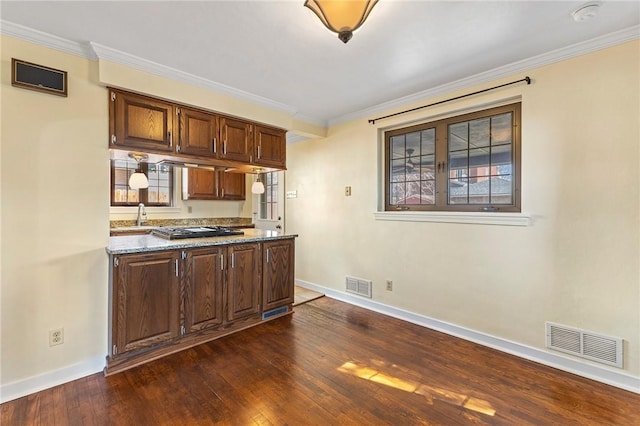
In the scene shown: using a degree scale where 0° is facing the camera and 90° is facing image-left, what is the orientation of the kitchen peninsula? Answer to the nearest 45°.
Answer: approximately 315°

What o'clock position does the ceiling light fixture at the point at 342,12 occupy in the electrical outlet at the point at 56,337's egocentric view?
The ceiling light fixture is roughly at 11 o'clock from the electrical outlet.

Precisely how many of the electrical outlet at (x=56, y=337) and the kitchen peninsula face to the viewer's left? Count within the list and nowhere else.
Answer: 0

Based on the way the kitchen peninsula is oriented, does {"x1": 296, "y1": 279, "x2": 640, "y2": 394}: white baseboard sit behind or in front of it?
in front

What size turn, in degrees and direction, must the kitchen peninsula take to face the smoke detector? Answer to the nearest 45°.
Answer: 0° — it already faces it

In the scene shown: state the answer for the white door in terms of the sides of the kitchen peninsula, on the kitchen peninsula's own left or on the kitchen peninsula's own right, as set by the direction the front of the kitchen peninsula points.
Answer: on the kitchen peninsula's own left
